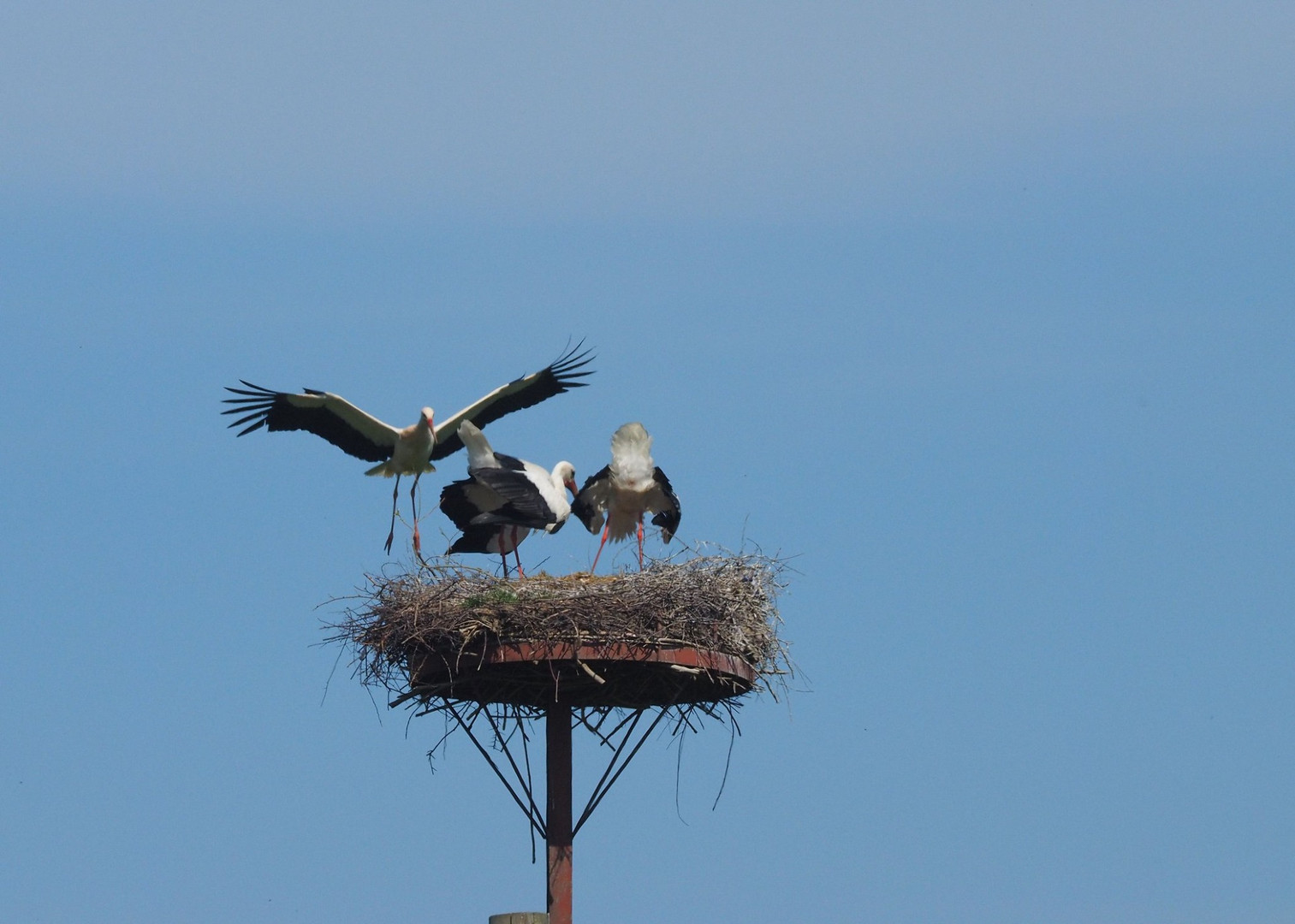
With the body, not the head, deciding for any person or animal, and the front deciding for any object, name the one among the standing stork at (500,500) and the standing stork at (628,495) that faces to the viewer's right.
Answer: the standing stork at (500,500)

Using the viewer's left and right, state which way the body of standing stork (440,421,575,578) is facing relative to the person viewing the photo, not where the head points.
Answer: facing to the right of the viewer

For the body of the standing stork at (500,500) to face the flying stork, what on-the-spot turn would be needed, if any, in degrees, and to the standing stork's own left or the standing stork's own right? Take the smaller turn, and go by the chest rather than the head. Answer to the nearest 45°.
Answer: approximately 135° to the standing stork's own left

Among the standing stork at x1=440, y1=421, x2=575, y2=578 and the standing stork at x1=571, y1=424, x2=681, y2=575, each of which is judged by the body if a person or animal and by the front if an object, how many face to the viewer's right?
1

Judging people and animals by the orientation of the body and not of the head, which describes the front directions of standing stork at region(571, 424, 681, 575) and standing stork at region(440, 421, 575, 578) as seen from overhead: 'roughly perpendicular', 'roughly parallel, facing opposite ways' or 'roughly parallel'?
roughly perpendicular
